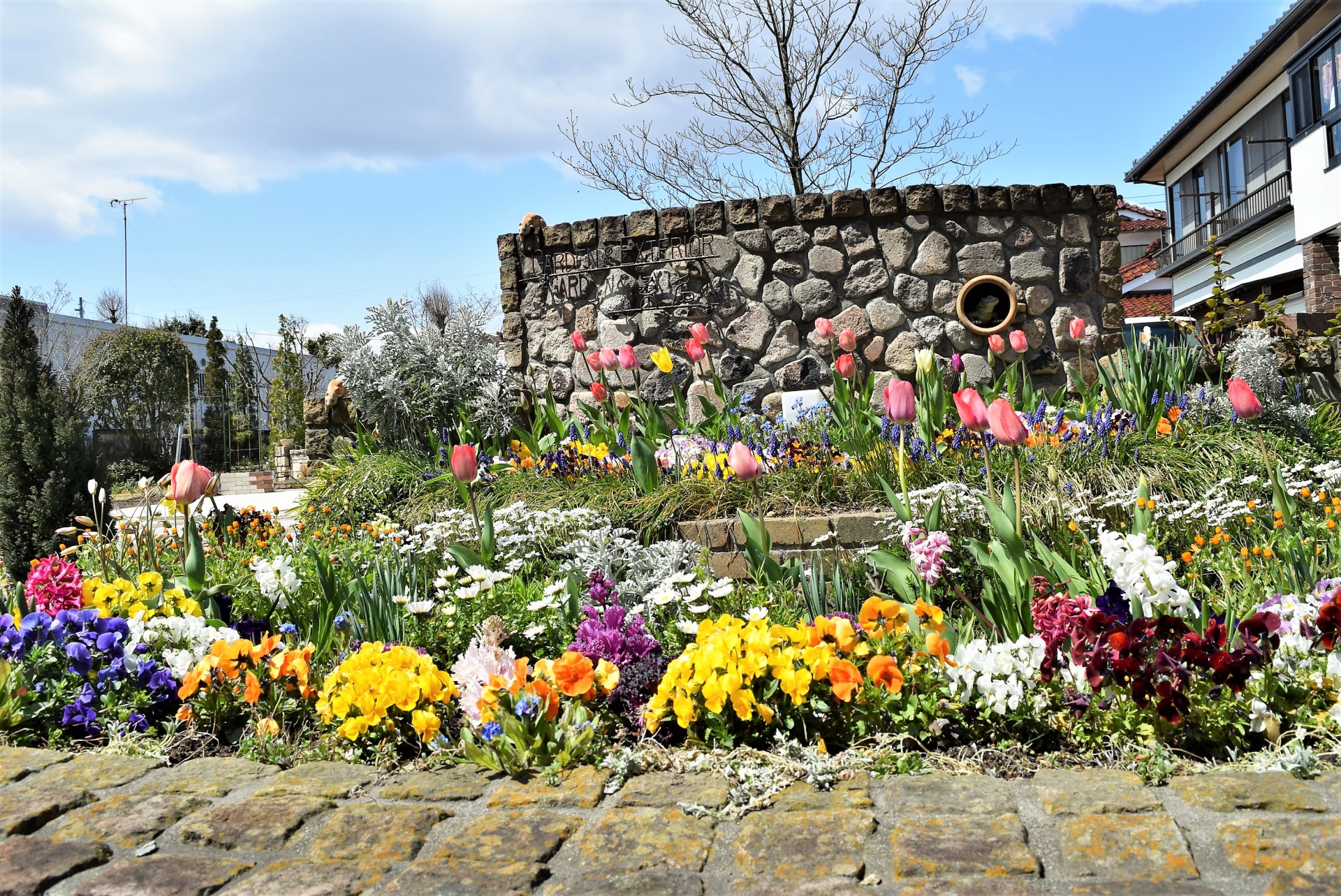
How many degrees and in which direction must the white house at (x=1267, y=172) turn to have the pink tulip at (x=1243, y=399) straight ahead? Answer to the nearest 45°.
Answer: approximately 45° to its left

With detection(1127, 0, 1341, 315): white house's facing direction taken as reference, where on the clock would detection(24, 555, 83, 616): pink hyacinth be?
The pink hyacinth is roughly at 11 o'clock from the white house.

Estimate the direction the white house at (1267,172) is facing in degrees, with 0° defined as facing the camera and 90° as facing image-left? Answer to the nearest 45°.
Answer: approximately 45°

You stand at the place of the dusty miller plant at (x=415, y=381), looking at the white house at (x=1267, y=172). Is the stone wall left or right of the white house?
right

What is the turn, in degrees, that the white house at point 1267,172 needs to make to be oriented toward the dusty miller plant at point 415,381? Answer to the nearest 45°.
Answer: approximately 45° to its left

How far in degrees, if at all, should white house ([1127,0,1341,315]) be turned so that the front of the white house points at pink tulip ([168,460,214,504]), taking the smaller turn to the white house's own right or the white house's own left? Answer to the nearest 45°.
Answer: approximately 45° to the white house's own left

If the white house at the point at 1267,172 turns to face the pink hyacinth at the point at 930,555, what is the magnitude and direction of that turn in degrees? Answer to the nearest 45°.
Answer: approximately 45° to its left

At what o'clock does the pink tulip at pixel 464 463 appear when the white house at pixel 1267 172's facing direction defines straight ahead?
The pink tulip is roughly at 11 o'clock from the white house.

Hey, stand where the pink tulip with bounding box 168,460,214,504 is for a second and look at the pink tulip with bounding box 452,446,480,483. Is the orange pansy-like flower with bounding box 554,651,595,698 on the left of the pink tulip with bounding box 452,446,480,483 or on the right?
right
